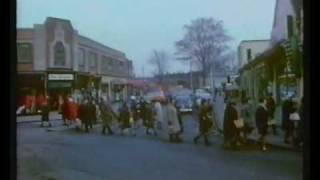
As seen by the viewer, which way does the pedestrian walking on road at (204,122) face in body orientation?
to the viewer's right

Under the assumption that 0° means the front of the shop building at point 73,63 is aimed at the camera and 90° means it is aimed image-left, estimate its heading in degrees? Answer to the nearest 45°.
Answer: approximately 0°

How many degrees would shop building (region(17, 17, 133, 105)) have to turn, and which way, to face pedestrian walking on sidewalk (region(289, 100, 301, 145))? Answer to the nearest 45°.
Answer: approximately 45° to its left

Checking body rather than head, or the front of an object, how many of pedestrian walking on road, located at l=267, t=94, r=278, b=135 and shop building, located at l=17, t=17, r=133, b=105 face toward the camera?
1
